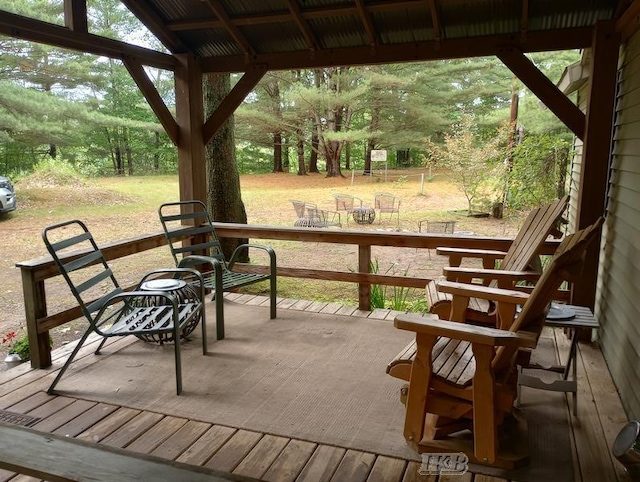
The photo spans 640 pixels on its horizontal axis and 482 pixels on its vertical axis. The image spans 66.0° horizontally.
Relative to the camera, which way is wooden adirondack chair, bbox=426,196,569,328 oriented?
to the viewer's left

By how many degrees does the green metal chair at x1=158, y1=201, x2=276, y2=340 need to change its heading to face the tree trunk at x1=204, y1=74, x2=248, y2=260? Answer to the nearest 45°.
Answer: approximately 135° to its left

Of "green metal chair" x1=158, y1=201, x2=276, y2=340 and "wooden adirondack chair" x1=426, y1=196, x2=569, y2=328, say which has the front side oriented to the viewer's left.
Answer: the wooden adirondack chair

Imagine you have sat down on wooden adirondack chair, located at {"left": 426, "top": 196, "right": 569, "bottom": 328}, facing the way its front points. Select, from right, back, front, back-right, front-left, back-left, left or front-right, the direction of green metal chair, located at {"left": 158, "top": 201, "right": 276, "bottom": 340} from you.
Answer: front

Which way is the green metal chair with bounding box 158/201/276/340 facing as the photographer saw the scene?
facing the viewer and to the right of the viewer

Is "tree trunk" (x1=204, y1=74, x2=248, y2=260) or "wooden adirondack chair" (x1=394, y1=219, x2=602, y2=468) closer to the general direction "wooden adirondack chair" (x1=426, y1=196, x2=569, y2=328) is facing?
the tree trunk

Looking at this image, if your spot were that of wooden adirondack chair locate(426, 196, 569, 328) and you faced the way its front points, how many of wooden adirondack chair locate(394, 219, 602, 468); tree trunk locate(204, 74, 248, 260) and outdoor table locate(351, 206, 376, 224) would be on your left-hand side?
1

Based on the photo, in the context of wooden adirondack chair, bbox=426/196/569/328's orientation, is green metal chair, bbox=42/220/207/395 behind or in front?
in front

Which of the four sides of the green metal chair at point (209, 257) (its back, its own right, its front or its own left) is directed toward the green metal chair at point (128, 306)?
right

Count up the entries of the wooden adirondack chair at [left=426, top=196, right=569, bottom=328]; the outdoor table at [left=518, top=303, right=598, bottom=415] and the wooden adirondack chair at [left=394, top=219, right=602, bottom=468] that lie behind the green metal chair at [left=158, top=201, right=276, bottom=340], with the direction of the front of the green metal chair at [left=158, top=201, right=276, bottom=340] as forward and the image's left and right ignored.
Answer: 0

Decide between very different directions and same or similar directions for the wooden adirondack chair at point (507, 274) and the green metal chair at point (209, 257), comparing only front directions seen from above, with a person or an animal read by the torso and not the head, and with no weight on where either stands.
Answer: very different directions

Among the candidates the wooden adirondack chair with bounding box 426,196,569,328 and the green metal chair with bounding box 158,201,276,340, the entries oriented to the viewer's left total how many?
1

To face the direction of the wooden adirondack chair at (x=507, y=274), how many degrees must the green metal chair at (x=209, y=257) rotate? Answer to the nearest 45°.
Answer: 0° — it already faces it

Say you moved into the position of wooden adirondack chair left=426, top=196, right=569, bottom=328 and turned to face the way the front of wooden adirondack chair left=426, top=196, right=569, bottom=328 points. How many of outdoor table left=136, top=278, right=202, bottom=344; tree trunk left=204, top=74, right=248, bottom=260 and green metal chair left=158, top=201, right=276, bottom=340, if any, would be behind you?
0
